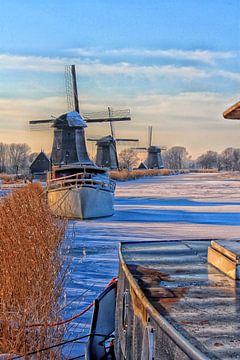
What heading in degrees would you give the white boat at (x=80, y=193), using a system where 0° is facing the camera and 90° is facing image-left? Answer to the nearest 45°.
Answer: approximately 0°

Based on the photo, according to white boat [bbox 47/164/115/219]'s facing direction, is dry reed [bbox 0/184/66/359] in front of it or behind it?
in front

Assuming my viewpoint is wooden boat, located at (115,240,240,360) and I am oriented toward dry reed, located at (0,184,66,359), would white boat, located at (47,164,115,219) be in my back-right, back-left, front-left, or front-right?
front-right

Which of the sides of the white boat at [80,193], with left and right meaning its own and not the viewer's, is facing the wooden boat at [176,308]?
front

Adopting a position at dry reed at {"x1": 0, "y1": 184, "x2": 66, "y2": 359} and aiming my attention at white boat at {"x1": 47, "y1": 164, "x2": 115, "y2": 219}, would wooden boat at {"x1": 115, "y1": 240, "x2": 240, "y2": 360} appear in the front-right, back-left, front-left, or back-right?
back-right
